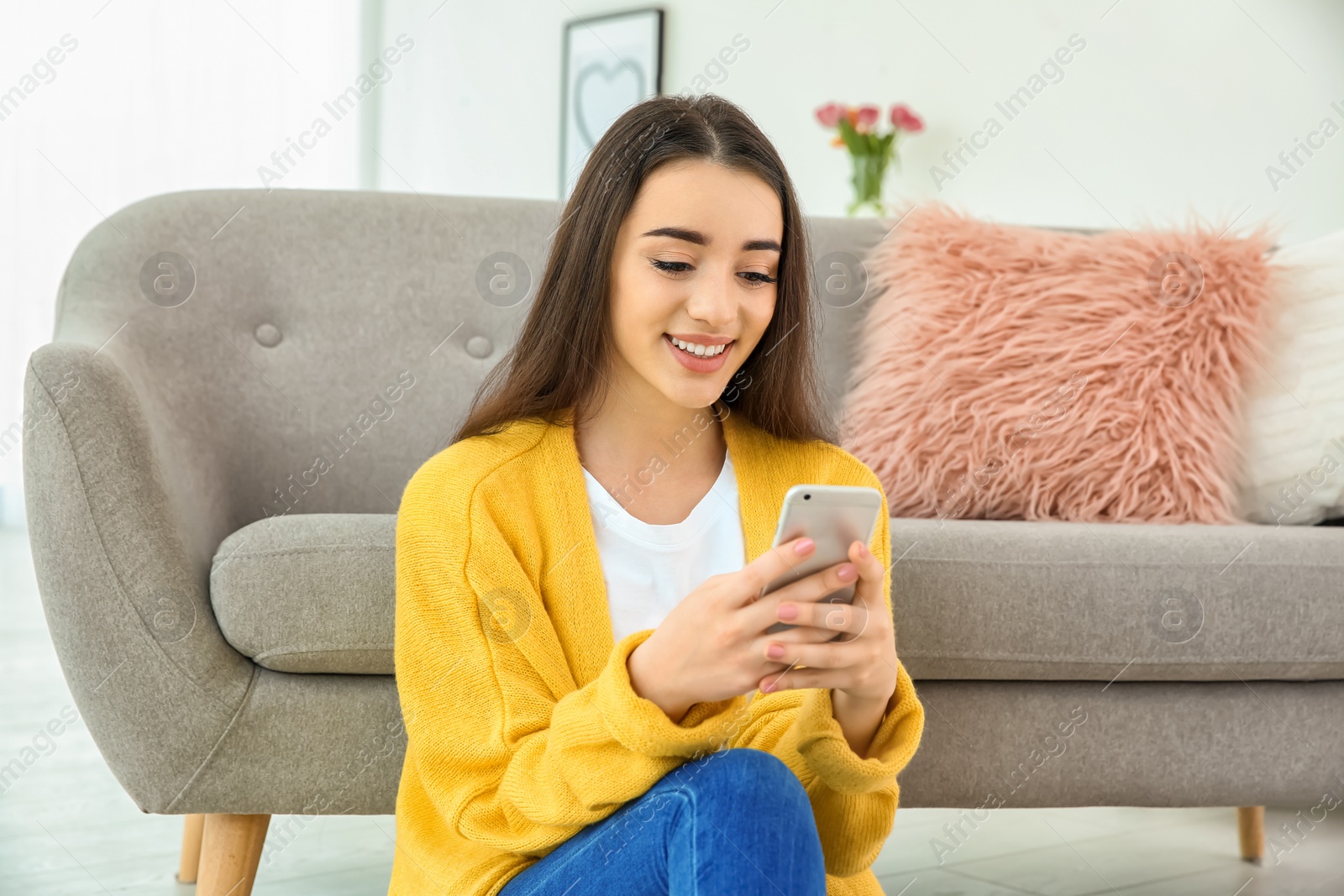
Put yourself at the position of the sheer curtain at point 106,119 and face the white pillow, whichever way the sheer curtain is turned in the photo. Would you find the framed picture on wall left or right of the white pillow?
left

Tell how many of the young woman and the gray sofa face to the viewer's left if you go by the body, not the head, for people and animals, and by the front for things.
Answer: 0

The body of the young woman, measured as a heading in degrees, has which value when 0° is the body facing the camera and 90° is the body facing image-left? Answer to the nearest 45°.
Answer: approximately 315°

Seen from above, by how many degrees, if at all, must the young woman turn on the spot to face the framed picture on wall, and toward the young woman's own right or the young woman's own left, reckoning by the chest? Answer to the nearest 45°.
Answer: approximately 135° to the young woman's own left

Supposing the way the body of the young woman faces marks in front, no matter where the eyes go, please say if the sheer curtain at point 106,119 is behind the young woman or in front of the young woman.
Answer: behind

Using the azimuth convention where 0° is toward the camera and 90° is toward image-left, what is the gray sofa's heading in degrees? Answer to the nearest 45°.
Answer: approximately 0°

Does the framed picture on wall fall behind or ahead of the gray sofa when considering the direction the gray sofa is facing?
behind
